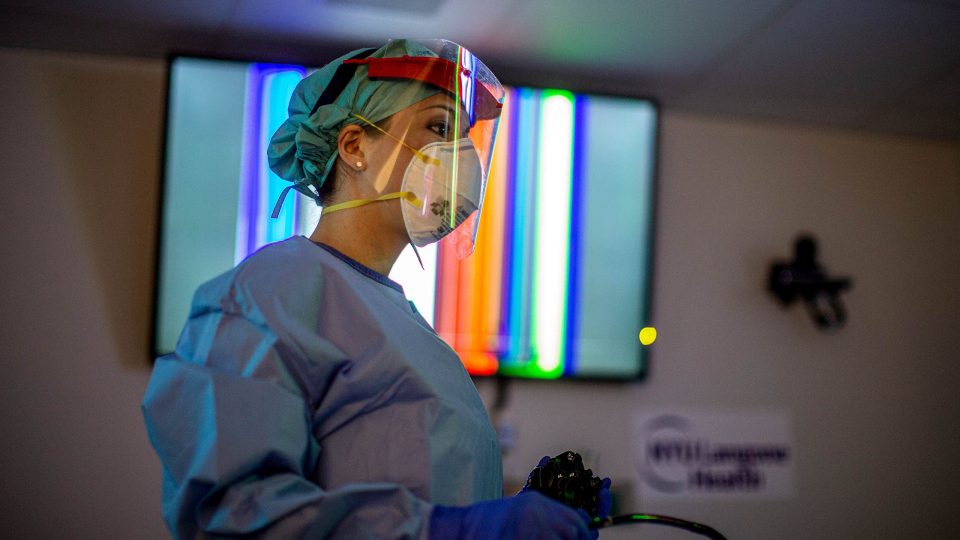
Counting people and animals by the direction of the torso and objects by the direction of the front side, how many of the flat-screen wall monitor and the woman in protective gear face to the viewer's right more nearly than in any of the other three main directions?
1

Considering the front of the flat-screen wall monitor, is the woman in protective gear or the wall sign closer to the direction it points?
the woman in protective gear

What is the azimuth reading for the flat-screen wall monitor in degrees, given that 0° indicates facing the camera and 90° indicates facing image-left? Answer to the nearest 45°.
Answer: approximately 0°

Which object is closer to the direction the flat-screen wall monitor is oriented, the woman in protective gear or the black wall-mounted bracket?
the woman in protective gear

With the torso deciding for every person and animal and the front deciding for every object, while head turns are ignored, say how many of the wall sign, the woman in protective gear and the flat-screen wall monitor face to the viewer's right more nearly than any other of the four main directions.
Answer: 1

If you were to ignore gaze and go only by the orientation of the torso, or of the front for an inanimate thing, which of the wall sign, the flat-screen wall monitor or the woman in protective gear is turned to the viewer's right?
the woman in protective gear

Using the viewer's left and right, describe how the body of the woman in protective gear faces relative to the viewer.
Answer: facing to the right of the viewer

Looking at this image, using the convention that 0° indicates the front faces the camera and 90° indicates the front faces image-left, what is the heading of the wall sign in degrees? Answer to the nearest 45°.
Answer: approximately 0°

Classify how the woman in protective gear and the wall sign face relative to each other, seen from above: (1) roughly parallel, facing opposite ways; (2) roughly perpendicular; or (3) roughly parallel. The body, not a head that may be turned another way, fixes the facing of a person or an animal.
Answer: roughly perpendicular

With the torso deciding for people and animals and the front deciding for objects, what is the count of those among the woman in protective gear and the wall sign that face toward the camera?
1

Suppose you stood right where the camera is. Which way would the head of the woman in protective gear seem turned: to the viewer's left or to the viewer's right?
to the viewer's right

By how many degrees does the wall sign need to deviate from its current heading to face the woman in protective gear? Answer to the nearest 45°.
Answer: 0° — it already faces them
